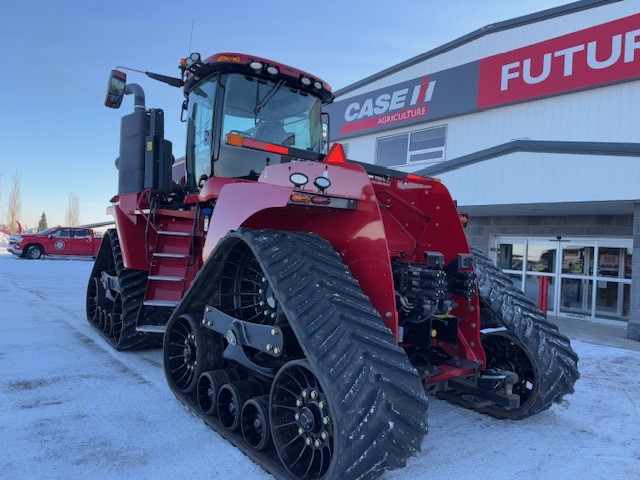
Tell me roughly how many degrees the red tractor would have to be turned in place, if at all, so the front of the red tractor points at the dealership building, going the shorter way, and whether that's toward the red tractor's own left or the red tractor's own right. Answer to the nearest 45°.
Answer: approximately 90° to the red tractor's own right

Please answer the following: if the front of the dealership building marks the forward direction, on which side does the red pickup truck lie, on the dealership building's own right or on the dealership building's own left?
on the dealership building's own right

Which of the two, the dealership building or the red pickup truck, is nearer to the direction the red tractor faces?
the red pickup truck

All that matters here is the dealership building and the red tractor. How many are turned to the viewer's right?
0

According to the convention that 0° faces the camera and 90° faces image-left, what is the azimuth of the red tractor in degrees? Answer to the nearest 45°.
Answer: approximately 135°

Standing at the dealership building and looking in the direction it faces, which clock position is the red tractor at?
The red tractor is roughly at 11 o'clock from the dealership building.

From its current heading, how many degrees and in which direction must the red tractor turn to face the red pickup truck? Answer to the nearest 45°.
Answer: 0° — it already faces it

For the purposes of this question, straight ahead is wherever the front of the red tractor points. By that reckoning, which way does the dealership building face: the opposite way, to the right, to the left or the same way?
to the left

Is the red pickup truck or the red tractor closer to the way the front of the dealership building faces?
the red tractor

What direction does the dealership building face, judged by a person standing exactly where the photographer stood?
facing the viewer and to the left of the viewer
